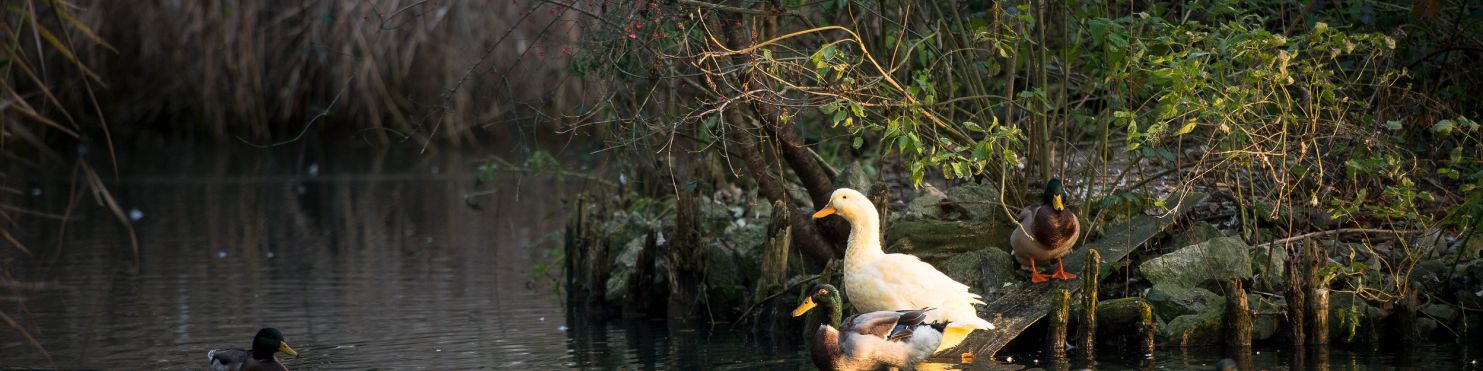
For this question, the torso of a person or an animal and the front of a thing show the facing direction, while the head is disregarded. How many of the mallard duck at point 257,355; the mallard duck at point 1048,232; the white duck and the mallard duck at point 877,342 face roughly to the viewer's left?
2

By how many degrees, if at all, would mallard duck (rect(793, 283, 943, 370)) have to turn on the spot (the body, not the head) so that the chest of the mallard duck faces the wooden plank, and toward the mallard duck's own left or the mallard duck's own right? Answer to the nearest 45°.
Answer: approximately 135° to the mallard duck's own right

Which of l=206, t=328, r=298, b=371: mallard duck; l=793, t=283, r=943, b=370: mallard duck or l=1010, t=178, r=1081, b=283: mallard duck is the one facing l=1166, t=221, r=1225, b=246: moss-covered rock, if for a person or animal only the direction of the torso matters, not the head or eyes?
l=206, t=328, r=298, b=371: mallard duck

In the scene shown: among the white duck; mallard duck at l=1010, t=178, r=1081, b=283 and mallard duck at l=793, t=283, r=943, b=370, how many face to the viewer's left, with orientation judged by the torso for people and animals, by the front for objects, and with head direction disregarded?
2

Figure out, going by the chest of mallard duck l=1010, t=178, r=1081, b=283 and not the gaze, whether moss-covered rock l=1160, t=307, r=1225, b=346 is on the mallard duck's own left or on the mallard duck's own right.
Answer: on the mallard duck's own left

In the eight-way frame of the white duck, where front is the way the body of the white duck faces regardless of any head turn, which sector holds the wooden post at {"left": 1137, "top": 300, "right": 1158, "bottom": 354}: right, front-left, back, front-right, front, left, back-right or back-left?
back

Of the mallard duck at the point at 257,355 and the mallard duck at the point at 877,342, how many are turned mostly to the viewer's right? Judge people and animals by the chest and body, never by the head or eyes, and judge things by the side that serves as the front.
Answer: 1

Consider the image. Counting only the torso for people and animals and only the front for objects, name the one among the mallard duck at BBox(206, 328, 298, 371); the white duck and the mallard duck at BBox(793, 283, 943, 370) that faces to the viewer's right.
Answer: the mallard duck at BBox(206, 328, 298, 371)

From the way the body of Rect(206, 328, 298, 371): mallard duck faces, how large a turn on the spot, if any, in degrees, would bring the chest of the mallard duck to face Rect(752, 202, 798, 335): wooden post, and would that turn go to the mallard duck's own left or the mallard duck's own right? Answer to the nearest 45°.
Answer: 0° — it already faces it

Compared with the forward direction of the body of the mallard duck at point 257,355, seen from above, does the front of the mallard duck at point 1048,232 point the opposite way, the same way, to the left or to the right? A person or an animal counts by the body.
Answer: to the right

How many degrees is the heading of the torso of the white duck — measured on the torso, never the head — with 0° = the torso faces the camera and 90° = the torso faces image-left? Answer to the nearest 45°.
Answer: approximately 90°

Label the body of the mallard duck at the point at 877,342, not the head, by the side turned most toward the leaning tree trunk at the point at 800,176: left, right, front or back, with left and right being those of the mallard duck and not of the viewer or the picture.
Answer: right

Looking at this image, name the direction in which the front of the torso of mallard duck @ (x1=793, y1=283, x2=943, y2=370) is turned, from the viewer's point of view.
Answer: to the viewer's left

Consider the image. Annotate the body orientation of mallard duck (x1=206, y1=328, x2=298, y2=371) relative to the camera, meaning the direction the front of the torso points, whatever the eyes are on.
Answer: to the viewer's right
